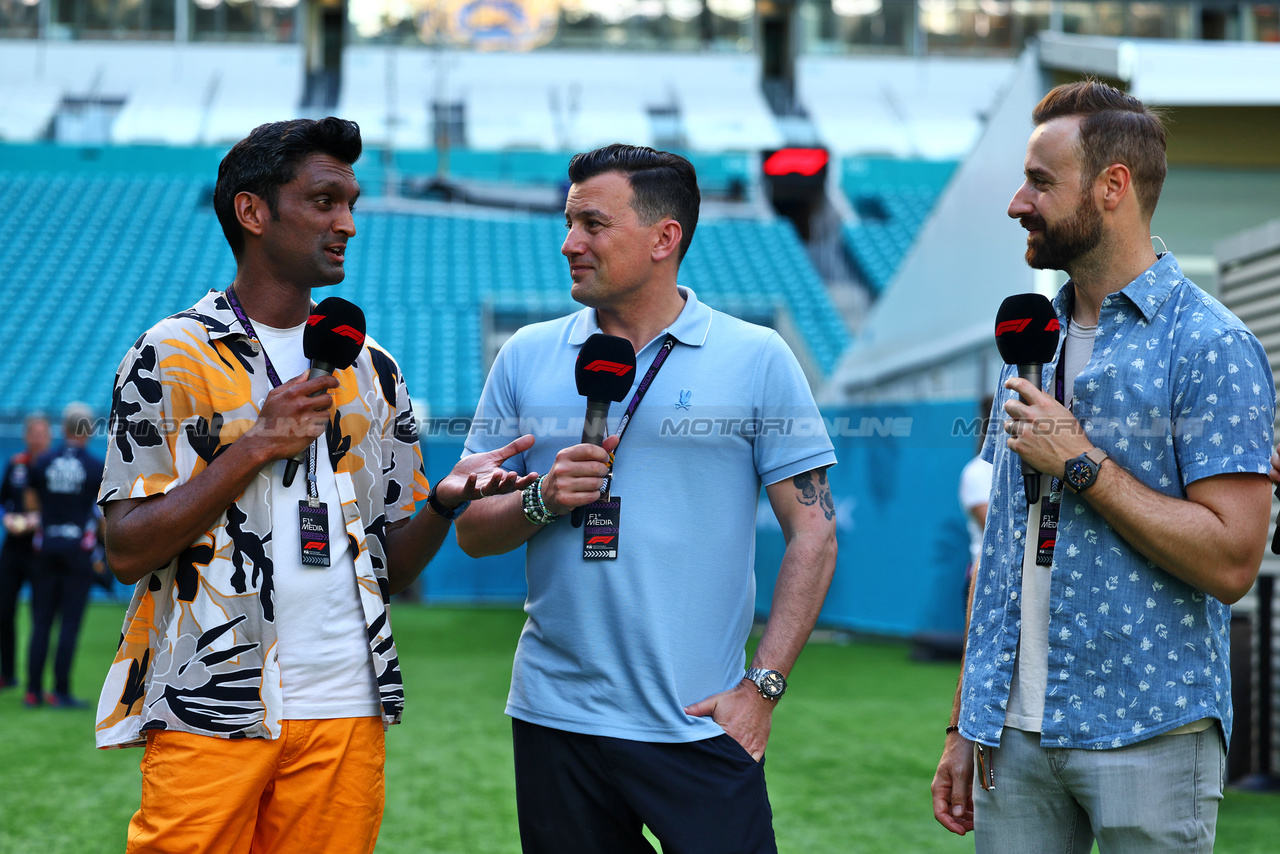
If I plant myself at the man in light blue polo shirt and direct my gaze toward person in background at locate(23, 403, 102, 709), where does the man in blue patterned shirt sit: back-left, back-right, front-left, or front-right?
back-right

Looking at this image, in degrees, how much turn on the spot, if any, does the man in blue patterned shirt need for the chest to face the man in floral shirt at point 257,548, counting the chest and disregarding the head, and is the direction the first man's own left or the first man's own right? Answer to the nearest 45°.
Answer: approximately 45° to the first man's own right

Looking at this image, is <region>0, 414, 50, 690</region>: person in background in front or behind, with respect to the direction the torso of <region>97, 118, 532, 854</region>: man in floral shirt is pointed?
behind

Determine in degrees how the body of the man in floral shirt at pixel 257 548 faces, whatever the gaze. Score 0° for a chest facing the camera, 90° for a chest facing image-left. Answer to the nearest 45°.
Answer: approximately 315°

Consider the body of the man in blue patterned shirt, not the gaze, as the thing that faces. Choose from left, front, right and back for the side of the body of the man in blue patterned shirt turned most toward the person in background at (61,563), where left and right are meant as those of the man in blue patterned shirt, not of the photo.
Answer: right
